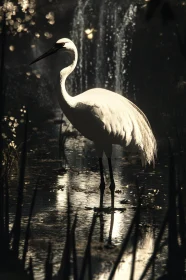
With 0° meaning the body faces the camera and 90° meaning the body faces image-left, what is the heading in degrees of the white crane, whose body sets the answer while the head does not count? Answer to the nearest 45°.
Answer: approximately 90°
